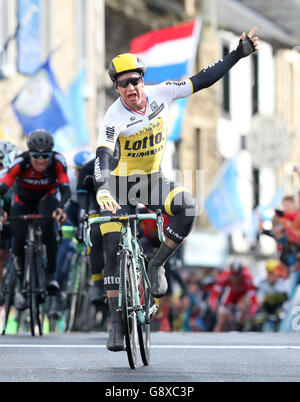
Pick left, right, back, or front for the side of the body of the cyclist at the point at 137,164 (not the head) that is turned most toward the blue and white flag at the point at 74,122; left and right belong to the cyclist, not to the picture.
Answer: back

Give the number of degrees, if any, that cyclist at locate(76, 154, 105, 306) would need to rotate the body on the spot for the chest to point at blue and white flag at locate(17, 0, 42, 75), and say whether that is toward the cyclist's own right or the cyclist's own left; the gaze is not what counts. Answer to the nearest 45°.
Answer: approximately 180°

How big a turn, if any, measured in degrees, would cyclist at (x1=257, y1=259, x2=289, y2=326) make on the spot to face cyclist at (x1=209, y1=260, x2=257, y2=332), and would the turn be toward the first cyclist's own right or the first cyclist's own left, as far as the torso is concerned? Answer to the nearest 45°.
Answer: approximately 135° to the first cyclist's own right

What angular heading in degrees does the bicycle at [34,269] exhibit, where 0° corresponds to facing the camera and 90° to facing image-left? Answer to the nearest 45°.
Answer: approximately 0°

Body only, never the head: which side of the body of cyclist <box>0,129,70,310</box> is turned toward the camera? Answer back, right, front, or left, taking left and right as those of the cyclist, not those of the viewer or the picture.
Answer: front

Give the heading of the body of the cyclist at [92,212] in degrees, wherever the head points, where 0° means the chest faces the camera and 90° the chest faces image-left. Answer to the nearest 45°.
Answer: approximately 0°

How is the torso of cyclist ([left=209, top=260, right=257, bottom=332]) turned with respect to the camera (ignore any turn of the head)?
toward the camera

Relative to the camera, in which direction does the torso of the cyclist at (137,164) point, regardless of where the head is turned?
toward the camera

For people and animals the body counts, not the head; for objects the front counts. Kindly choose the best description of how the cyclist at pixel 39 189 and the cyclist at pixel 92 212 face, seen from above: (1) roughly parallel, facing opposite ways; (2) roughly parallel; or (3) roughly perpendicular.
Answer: roughly parallel

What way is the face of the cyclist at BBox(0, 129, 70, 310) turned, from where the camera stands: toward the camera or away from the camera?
toward the camera

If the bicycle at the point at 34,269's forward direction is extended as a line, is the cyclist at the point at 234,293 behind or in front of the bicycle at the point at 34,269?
behind
